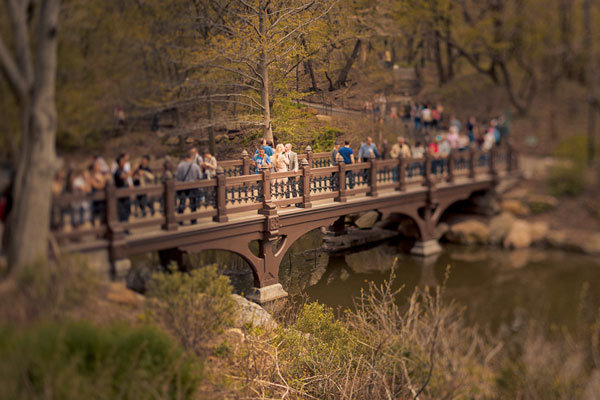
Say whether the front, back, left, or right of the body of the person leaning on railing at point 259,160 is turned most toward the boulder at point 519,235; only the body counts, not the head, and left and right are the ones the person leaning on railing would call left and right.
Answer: left

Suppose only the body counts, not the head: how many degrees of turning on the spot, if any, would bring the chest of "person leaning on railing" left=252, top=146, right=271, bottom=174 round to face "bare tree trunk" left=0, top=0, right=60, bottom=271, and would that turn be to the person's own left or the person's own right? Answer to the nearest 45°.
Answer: approximately 45° to the person's own right

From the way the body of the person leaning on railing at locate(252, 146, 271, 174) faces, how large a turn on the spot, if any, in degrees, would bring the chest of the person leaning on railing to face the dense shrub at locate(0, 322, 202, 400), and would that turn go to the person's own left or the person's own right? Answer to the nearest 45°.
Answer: approximately 45° to the person's own right

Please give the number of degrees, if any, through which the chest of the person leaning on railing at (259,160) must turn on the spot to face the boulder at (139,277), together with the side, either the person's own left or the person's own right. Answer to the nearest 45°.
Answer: approximately 45° to the person's own right

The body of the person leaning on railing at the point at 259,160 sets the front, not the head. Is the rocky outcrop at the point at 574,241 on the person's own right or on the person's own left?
on the person's own left

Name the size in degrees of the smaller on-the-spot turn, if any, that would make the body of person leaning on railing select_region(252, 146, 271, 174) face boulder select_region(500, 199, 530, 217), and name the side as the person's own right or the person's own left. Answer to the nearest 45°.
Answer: approximately 90° to the person's own left

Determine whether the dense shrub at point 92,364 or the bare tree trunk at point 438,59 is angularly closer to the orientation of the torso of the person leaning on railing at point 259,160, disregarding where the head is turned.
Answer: the dense shrub

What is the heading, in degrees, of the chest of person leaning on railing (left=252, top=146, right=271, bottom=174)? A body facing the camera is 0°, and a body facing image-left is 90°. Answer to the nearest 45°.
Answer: approximately 0°

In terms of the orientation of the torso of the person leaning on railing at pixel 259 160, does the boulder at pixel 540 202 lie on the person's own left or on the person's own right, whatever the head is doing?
on the person's own left

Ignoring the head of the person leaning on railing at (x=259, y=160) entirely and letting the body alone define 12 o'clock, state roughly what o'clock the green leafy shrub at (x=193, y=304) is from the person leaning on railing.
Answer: The green leafy shrub is roughly at 1 o'clock from the person leaning on railing.
